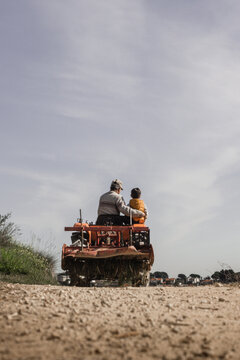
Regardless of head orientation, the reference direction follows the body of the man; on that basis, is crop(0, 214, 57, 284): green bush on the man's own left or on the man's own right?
on the man's own left

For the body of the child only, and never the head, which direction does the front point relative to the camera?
away from the camera

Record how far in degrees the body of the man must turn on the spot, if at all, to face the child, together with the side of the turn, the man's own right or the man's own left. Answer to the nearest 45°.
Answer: approximately 45° to the man's own right

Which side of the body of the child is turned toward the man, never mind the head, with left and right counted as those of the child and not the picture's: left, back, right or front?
left

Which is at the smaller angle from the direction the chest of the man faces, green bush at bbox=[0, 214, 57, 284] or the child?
the child

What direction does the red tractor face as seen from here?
away from the camera

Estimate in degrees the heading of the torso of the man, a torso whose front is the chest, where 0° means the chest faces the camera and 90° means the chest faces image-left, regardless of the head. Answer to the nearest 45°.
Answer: approximately 225°
